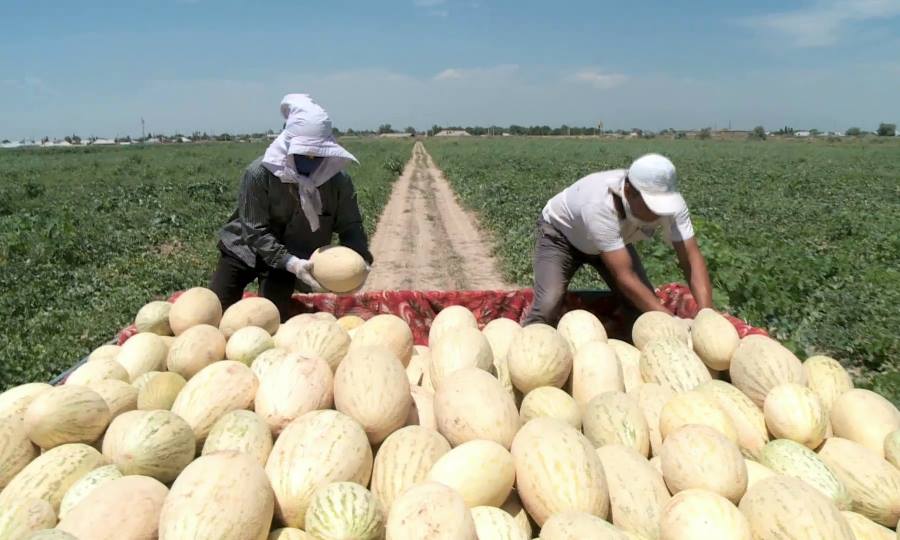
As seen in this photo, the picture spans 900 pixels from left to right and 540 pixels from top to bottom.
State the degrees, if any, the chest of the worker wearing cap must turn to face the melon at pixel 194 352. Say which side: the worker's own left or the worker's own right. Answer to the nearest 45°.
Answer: approximately 90° to the worker's own right

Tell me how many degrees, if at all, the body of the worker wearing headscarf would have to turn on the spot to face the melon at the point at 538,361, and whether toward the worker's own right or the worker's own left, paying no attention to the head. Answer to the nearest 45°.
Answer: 0° — they already face it

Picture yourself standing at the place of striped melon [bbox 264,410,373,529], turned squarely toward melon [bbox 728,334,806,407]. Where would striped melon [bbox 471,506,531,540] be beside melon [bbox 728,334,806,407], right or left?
right

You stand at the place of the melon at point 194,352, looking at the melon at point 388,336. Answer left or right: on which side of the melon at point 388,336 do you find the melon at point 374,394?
right

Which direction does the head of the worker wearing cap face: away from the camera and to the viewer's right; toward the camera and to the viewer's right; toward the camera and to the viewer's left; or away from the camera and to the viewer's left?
toward the camera and to the viewer's right

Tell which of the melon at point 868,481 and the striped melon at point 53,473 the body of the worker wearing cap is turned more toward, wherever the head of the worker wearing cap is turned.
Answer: the melon

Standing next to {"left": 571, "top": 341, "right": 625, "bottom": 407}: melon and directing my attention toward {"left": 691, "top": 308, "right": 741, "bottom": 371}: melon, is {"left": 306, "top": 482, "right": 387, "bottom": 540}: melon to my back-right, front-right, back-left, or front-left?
back-right

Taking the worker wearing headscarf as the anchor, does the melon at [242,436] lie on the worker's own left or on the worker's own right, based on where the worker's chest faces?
on the worker's own right

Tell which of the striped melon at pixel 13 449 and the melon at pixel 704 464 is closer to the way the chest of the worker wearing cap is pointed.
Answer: the melon

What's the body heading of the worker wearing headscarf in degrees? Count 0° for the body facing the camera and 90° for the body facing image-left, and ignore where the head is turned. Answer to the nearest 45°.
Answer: approximately 315°
